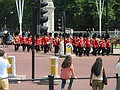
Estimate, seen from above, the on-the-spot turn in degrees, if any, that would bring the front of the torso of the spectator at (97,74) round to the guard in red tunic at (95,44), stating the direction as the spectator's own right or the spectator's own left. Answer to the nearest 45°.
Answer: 0° — they already face them

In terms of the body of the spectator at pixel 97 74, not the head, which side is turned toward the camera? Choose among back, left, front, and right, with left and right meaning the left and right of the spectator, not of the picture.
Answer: back
